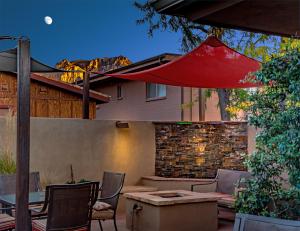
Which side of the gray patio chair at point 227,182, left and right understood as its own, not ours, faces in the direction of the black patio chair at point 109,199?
front

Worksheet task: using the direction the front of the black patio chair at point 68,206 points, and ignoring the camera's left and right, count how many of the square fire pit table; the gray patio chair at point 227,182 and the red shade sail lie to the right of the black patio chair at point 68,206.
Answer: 3

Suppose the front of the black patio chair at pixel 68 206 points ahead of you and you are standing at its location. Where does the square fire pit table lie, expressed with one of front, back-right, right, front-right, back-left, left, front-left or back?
right

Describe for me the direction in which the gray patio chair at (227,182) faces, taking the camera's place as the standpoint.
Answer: facing the viewer and to the left of the viewer

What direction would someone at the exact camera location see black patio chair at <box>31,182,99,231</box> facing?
facing away from the viewer and to the left of the viewer

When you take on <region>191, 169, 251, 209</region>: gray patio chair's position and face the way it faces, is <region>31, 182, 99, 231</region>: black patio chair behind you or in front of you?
in front

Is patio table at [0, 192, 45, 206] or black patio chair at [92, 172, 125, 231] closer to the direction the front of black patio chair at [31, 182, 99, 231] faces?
the patio table
